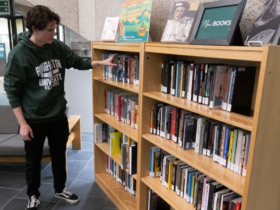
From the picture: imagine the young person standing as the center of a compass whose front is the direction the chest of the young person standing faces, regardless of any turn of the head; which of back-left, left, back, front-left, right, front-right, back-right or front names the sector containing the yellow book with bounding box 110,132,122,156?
front-left

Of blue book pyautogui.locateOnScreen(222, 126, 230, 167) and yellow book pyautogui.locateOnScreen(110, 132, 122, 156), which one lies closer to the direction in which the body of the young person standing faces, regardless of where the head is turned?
the blue book

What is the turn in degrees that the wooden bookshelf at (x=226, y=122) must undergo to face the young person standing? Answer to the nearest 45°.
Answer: approximately 45° to its right

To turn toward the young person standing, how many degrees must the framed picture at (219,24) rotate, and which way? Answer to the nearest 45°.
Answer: approximately 45° to its right

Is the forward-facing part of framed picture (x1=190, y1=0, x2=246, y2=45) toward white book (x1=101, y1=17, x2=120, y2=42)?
no

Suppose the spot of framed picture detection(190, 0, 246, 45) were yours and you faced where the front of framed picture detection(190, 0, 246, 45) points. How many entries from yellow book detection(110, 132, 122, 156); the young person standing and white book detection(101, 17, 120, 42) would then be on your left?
0

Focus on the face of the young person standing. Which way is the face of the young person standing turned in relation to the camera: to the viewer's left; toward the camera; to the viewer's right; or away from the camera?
to the viewer's right

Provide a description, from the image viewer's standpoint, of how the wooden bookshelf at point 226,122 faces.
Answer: facing the viewer and to the left of the viewer

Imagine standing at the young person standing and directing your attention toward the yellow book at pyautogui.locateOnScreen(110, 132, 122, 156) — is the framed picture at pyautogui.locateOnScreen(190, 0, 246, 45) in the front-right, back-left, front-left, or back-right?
front-right

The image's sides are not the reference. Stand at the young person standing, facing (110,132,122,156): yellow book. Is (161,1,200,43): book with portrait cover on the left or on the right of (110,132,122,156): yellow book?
right
